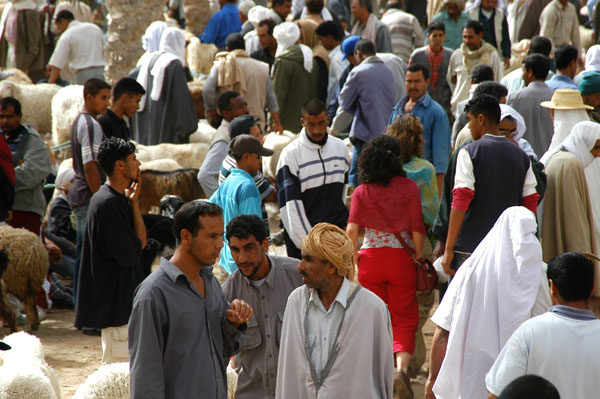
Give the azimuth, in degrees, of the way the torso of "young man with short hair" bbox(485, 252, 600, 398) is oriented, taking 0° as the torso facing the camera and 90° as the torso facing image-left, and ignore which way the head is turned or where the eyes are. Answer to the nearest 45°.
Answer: approximately 180°

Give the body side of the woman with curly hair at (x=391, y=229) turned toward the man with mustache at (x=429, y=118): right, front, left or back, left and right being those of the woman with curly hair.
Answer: front

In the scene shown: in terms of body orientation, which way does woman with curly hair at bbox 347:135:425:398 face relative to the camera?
away from the camera

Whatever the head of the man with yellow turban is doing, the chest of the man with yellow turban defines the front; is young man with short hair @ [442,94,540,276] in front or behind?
behind

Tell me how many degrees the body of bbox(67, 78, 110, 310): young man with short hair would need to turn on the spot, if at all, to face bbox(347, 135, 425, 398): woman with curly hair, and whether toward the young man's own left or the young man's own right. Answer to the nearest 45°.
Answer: approximately 45° to the young man's own right

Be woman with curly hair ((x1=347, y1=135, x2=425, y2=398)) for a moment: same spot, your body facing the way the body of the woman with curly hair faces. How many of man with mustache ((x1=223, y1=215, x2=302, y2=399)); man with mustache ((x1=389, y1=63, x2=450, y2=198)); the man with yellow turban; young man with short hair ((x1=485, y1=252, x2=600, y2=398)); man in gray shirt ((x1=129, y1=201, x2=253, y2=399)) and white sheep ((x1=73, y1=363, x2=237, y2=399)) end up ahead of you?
1

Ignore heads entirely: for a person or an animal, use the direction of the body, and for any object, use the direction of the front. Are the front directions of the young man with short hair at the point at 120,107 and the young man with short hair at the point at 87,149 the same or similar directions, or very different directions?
same or similar directions

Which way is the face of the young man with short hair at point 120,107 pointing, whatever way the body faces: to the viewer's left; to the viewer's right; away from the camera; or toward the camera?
to the viewer's right

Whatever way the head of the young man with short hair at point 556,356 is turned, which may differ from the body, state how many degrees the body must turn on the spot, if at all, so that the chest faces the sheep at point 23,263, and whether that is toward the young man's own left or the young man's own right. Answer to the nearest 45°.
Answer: approximately 45° to the young man's own left

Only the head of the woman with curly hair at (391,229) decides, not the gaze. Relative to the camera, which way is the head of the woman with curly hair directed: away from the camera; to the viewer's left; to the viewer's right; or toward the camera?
away from the camera

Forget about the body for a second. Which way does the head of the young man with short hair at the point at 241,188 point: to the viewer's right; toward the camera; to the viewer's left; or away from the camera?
to the viewer's right

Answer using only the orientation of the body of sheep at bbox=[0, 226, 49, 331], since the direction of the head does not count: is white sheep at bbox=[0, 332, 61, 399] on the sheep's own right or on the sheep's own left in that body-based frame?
on the sheep's own left

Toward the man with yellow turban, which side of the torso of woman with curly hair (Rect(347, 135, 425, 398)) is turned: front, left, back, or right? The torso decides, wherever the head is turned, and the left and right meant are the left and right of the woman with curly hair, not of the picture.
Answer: back
